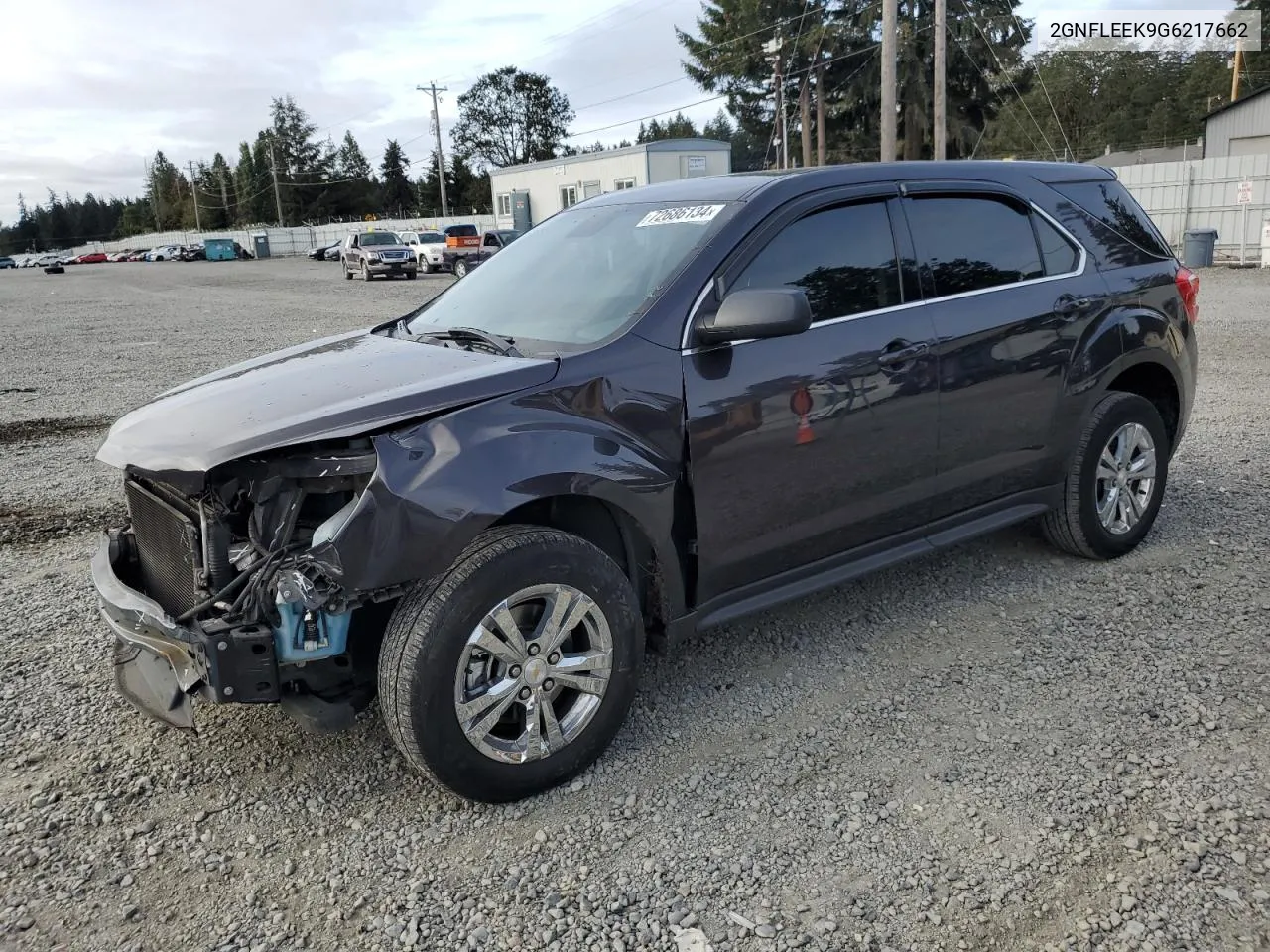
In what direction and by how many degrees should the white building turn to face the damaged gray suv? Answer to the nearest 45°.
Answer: approximately 45° to its left

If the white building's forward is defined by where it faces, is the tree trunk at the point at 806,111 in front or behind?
behind

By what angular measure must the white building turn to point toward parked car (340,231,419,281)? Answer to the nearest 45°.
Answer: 0° — it already faces it

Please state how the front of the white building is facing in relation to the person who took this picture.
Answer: facing the viewer and to the left of the viewer

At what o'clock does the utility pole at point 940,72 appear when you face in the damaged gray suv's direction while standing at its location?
The utility pole is roughly at 5 o'clock from the damaged gray suv.

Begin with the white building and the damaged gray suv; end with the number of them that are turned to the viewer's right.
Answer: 0

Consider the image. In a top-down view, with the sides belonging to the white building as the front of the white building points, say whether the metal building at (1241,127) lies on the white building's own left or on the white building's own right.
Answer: on the white building's own left
